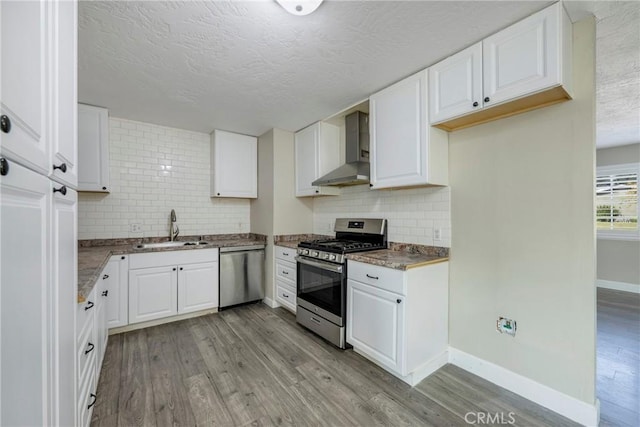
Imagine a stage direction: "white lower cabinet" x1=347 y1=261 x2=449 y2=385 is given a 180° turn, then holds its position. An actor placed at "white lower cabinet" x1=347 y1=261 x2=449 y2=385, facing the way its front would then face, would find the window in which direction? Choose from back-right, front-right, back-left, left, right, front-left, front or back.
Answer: front

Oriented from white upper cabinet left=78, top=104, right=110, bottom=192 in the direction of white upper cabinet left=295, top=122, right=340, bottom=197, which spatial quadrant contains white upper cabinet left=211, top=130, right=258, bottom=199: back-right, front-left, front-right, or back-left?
front-left

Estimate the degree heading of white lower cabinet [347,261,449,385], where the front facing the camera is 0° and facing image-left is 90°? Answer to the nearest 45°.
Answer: approximately 45°

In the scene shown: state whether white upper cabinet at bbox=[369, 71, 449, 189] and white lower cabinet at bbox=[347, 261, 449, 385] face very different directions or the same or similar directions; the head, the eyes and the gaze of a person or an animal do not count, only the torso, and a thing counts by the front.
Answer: same or similar directions

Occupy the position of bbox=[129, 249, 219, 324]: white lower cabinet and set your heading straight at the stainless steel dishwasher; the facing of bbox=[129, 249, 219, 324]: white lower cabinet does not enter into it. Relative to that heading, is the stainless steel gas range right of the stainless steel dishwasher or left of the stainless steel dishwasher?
right

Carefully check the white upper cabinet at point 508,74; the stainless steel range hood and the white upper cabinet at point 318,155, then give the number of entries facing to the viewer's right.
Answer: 0

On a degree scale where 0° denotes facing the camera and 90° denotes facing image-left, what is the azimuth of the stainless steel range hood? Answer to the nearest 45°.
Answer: approximately 45°

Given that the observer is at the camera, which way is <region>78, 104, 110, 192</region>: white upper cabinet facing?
facing the viewer

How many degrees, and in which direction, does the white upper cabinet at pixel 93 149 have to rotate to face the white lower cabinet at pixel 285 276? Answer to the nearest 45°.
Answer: approximately 45° to its left

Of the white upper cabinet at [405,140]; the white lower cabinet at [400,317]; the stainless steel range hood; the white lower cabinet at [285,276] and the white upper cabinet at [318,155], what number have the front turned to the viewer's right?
0

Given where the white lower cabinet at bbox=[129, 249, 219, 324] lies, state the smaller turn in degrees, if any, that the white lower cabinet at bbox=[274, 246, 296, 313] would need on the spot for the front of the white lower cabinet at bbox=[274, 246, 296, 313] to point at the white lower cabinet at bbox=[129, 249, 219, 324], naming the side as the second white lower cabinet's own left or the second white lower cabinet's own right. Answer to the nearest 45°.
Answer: approximately 45° to the second white lower cabinet's own right

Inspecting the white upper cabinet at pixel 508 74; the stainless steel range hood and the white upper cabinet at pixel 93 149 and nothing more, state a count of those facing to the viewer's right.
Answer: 0

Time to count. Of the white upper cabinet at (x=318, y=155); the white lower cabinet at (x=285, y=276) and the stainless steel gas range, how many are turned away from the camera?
0

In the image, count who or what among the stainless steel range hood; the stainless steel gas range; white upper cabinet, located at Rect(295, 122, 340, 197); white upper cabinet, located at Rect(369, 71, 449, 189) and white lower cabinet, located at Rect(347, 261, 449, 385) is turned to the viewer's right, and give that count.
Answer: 0

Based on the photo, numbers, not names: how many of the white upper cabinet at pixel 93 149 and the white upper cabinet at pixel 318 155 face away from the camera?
0

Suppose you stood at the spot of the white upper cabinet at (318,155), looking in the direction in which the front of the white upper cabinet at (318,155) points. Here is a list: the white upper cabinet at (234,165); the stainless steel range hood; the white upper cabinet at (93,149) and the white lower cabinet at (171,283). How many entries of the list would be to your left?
1
